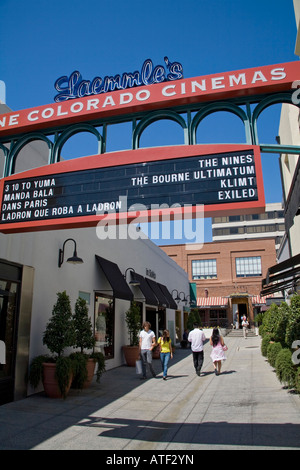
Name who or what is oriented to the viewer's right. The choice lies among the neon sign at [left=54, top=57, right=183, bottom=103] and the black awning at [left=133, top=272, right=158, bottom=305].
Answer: the black awning

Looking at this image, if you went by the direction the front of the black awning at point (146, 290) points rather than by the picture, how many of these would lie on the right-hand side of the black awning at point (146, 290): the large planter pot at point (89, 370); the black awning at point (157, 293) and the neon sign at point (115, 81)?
2

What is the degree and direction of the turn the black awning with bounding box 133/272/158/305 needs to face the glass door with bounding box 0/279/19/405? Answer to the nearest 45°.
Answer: approximately 90° to its right

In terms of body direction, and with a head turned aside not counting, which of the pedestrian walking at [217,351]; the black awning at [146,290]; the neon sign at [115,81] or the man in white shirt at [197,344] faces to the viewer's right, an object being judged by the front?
the black awning

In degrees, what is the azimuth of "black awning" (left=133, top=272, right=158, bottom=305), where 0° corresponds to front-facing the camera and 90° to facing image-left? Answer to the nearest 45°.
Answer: approximately 270°

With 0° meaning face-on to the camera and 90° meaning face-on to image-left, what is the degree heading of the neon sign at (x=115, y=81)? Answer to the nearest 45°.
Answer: approximately 0°
